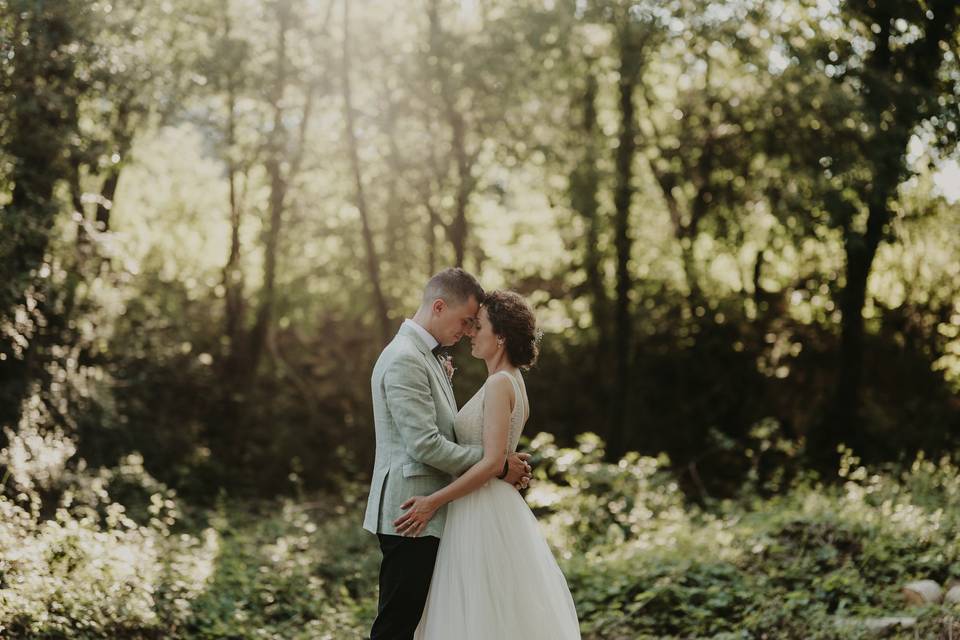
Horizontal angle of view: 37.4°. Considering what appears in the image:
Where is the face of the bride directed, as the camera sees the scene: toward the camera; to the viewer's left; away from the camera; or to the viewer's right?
to the viewer's left

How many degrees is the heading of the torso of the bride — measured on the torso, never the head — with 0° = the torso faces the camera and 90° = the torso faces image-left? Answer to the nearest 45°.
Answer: approximately 90°

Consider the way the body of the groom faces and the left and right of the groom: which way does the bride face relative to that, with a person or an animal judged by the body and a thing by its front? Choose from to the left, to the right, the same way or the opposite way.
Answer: the opposite way

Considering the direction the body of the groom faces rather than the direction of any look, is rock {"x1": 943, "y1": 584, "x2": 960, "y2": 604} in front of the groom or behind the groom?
in front

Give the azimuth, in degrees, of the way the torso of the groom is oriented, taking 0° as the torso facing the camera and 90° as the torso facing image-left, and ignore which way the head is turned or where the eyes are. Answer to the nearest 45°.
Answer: approximately 270°

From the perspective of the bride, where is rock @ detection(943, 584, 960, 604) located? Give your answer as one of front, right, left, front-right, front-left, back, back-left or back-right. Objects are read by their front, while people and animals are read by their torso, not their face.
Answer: back-right

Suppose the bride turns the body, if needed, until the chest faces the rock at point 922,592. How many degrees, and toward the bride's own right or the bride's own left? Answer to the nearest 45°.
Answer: approximately 135° to the bride's own right

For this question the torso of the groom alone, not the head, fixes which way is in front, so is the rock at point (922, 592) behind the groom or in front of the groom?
in front
